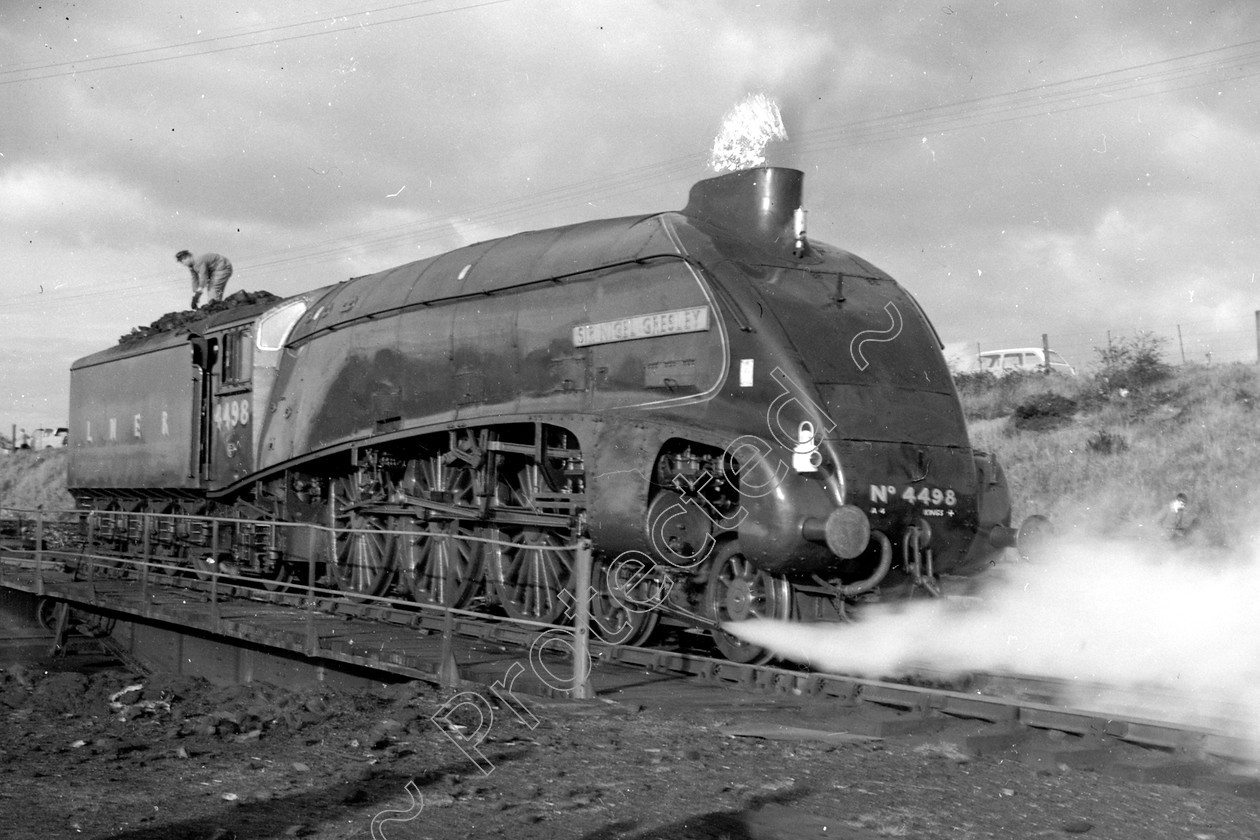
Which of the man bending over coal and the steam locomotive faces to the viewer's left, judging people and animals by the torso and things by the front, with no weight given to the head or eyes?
the man bending over coal

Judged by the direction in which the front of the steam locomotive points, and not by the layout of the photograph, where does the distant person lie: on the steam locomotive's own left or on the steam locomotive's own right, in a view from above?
on the steam locomotive's own left

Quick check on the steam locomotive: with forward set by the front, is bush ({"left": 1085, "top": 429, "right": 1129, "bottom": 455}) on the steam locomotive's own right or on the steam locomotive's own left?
on the steam locomotive's own left

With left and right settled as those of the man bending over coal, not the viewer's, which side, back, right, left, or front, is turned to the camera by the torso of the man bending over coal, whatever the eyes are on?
left

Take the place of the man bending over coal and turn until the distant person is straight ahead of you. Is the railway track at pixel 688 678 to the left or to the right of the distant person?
right
